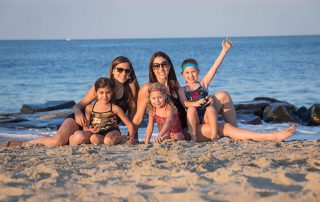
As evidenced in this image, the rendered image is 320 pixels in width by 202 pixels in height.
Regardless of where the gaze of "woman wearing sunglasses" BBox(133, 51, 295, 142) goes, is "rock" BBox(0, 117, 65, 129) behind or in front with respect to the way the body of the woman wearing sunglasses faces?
behind

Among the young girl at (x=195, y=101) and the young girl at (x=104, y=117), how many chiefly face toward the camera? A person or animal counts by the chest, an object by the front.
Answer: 2

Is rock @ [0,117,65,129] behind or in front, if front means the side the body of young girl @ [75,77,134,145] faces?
behind

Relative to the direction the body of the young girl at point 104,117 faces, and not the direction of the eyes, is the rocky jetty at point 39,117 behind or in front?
behind

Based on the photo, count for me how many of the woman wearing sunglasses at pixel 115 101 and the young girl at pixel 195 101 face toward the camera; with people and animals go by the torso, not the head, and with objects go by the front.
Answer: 2

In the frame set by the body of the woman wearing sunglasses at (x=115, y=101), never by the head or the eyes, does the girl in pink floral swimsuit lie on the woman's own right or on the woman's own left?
on the woman's own left

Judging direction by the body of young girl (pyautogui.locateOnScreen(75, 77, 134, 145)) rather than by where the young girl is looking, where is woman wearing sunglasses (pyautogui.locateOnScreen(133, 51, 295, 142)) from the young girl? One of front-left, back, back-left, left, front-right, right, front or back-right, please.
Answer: left

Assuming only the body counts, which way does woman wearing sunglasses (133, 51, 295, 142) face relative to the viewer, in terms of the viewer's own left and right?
facing the viewer and to the right of the viewer

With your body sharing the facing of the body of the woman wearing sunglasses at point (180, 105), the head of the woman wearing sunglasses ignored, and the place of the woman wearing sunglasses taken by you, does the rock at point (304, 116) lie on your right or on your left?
on your left

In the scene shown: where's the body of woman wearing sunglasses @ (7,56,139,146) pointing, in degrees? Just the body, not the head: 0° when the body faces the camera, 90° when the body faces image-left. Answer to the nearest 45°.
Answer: approximately 0°
